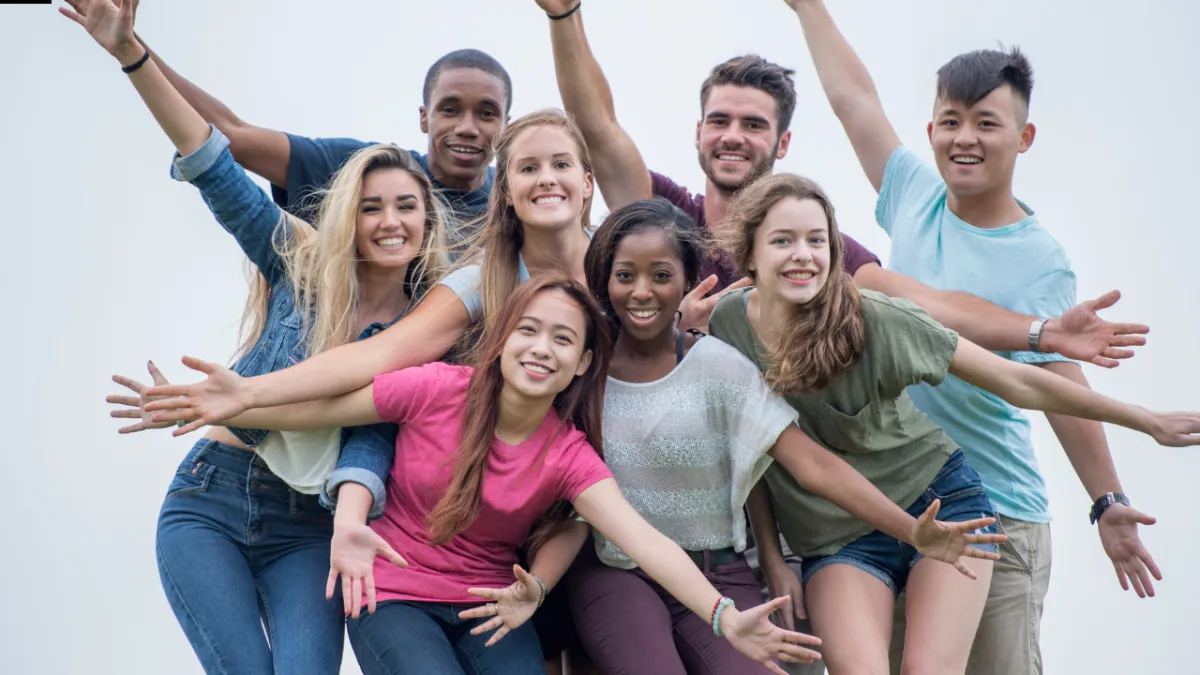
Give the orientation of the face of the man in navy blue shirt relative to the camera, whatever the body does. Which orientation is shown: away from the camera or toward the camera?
toward the camera

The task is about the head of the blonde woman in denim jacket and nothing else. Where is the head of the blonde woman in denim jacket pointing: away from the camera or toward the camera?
toward the camera

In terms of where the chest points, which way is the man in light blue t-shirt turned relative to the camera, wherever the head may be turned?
toward the camera

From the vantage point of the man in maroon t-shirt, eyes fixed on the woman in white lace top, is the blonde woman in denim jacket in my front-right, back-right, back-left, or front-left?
front-right

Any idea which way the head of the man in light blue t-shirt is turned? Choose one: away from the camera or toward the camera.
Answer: toward the camera

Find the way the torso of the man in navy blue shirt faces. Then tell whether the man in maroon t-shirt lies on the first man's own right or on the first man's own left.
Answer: on the first man's own left

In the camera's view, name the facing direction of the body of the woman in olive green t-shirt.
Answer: toward the camera

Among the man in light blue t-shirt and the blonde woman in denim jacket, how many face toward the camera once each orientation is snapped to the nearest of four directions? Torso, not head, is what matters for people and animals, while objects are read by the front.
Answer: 2

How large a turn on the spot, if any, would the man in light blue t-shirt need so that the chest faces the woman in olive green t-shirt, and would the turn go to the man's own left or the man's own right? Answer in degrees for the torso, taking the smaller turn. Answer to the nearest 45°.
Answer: approximately 45° to the man's own right

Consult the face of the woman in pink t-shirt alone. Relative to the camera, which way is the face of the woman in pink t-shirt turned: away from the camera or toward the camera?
toward the camera

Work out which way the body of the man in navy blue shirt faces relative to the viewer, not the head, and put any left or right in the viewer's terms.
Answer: facing the viewer

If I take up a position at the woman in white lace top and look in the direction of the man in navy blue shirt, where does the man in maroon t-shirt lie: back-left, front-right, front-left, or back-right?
front-right

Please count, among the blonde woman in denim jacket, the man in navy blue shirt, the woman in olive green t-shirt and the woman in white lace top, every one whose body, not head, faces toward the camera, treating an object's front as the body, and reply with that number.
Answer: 4

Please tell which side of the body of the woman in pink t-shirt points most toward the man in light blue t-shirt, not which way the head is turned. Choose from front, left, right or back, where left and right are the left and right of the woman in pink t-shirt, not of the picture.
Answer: left

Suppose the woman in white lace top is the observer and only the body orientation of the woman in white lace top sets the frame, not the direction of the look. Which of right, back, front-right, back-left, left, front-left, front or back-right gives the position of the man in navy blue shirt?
back-right

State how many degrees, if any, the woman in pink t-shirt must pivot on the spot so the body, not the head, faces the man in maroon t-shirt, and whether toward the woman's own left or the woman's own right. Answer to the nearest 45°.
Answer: approximately 135° to the woman's own left

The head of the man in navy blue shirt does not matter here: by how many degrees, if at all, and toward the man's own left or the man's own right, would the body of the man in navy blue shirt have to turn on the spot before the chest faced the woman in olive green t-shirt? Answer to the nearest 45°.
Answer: approximately 45° to the man's own left

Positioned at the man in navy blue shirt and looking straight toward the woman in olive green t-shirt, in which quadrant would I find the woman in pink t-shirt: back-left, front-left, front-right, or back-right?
front-right
